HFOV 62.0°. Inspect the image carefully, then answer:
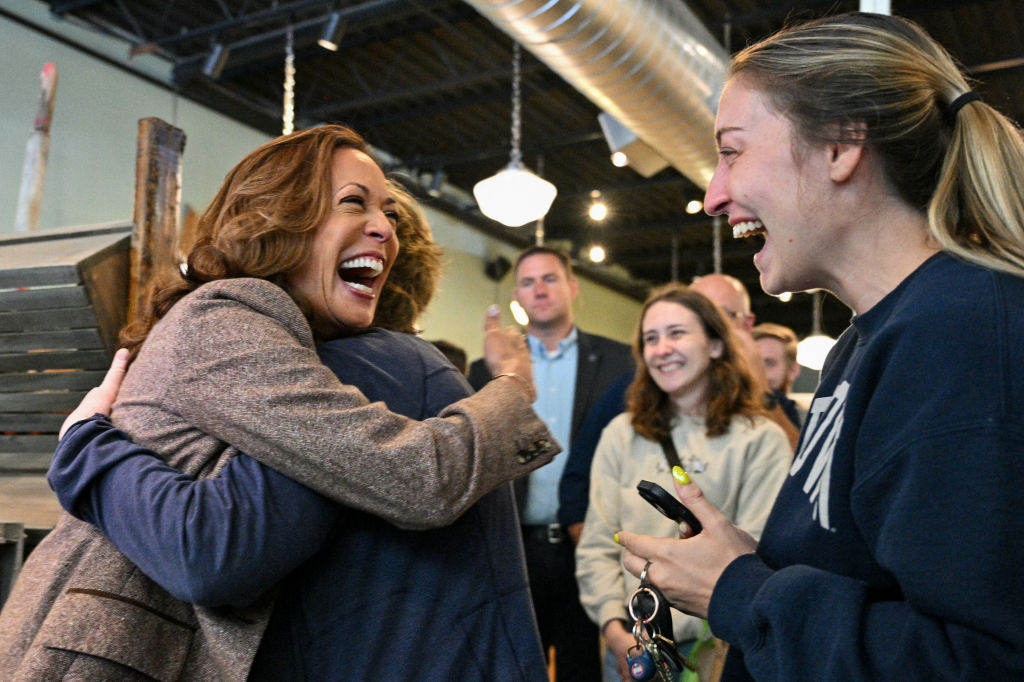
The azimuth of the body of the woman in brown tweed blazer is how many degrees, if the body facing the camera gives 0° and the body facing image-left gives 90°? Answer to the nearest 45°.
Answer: approximately 270°

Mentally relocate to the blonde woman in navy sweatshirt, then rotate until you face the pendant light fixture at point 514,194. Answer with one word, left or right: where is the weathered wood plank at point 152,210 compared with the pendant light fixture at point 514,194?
left

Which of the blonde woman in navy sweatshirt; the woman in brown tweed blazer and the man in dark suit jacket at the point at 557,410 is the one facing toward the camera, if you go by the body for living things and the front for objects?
the man in dark suit jacket

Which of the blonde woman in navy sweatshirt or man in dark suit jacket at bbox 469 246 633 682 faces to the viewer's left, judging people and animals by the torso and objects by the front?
the blonde woman in navy sweatshirt

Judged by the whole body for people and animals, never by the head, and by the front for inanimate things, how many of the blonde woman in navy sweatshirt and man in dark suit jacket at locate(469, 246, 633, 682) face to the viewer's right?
0

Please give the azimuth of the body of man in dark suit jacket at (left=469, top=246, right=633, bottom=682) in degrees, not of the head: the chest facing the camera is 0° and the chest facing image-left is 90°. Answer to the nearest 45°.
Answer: approximately 0°

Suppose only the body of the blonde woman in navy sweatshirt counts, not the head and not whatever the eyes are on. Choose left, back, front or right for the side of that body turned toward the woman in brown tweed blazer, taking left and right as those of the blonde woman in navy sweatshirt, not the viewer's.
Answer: front

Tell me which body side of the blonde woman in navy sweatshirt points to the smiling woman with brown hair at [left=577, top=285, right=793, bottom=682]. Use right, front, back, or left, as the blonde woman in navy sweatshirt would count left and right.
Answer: right

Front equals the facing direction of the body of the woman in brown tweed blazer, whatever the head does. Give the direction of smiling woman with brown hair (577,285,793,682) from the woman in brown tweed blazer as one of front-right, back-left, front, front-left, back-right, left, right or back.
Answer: front-left

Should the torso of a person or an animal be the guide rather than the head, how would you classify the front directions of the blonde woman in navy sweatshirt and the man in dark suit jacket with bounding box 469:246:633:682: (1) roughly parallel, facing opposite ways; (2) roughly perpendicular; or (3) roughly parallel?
roughly perpendicular

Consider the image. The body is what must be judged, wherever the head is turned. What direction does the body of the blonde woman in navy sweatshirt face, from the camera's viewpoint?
to the viewer's left

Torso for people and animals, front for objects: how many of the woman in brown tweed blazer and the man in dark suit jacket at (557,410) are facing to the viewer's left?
0
